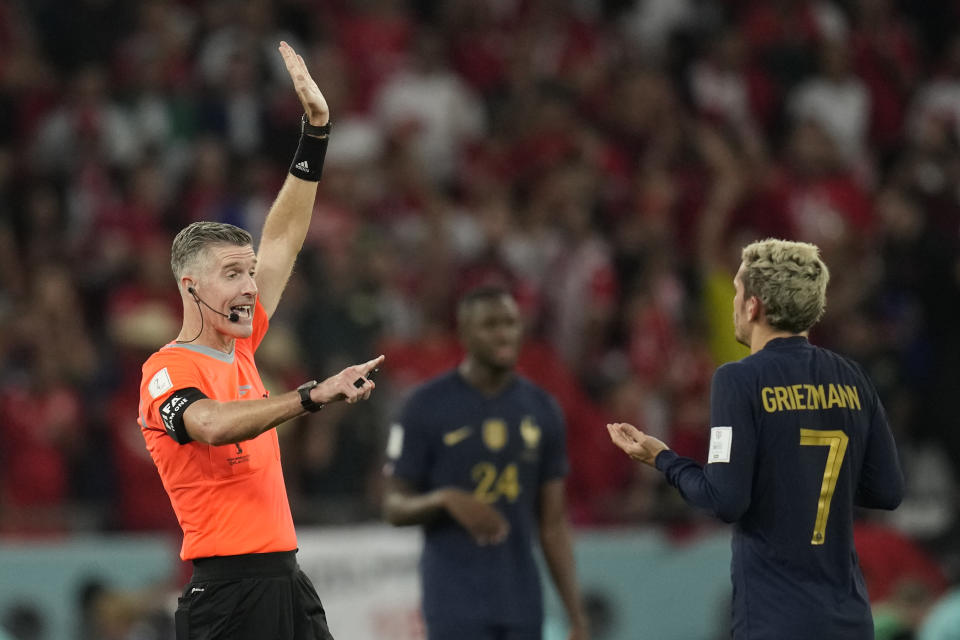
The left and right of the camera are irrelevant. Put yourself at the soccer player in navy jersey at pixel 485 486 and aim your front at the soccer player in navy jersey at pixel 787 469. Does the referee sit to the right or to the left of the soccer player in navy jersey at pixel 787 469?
right

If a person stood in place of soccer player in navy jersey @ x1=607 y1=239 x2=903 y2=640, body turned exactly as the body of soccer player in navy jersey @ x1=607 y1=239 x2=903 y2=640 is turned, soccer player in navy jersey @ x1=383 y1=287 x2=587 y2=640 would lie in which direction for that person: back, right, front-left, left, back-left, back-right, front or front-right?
front

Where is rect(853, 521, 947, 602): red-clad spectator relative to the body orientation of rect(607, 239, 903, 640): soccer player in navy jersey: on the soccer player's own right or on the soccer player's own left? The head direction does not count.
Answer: on the soccer player's own right

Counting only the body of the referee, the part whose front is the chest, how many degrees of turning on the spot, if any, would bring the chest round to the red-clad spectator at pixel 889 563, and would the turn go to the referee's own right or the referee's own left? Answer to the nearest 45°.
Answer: approximately 90° to the referee's own left

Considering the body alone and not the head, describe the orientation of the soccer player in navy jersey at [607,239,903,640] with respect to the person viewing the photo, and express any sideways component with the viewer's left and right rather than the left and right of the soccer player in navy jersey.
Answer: facing away from the viewer and to the left of the viewer

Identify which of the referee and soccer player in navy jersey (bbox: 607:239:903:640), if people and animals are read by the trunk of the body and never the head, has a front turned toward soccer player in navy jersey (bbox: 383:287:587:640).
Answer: soccer player in navy jersey (bbox: 607:239:903:640)

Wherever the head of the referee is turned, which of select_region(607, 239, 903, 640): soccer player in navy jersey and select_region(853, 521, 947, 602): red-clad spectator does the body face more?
the soccer player in navy jersey

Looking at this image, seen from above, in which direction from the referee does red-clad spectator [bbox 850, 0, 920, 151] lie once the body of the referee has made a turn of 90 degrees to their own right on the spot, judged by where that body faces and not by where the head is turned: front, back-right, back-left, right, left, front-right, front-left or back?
back

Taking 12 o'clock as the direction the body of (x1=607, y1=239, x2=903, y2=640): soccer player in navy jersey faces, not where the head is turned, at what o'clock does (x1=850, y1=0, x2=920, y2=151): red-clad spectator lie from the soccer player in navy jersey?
The red-clad spectator is roughly at 2 o'clock from the soccer player in navy jersey.

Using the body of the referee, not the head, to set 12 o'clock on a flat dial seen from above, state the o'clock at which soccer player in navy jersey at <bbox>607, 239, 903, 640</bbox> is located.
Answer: The soccer player in navy jersey is roughly at 11 o'clock from the referee.

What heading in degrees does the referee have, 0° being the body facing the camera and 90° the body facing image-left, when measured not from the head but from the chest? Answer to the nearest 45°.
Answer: approximately 315°

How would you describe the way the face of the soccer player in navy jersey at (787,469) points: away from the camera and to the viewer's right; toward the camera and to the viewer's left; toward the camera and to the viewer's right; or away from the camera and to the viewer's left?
away from the camera and to the viewer's left

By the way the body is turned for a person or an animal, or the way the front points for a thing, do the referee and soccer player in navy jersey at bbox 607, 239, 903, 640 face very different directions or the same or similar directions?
very different directions

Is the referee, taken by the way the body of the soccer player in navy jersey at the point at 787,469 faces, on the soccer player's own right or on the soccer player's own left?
on the soccer player's own left
